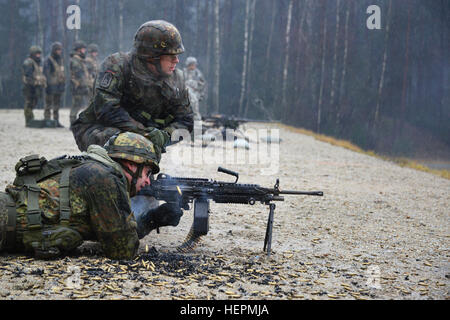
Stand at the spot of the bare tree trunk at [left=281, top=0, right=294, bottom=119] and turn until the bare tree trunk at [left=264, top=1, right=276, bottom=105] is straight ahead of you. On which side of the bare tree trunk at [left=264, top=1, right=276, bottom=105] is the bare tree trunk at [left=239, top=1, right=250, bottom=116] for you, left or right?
left

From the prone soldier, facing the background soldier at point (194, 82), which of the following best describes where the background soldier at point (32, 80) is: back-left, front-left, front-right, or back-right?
front-left

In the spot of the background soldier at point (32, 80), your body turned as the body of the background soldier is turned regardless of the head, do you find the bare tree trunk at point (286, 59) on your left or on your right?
on your left

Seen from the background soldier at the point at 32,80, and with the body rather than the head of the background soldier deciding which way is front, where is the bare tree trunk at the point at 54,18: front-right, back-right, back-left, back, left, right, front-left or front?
back-left

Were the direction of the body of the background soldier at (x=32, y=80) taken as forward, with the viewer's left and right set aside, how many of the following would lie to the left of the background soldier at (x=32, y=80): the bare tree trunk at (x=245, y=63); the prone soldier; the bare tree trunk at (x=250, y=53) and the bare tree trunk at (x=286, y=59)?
3

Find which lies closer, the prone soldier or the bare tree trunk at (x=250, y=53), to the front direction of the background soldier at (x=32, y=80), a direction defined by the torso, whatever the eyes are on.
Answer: the prone soldier

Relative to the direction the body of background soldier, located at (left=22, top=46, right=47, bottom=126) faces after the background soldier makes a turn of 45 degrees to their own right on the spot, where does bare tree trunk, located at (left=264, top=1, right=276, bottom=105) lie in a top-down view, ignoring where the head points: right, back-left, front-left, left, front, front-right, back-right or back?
back-left

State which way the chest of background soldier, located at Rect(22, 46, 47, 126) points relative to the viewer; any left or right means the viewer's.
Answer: facing the viewer and to the right of the viewer

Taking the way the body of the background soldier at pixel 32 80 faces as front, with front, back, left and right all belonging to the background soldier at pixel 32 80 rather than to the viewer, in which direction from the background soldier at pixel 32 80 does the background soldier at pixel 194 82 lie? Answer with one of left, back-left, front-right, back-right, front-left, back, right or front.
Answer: front-left

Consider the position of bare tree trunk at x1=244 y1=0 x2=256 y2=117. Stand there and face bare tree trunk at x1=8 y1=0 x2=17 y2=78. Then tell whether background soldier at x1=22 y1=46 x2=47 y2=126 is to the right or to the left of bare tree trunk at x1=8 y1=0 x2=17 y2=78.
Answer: left

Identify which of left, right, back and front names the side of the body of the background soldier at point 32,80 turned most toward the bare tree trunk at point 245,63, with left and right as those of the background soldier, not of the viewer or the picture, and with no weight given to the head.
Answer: left

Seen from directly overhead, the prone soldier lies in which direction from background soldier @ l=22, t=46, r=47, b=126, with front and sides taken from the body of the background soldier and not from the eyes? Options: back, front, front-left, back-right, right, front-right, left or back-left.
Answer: front-right
